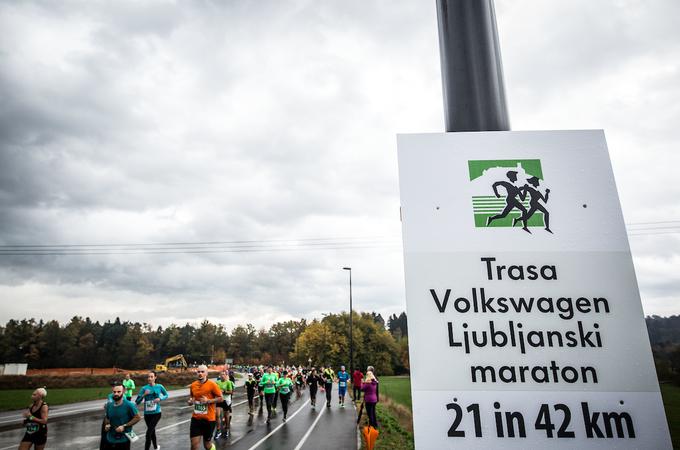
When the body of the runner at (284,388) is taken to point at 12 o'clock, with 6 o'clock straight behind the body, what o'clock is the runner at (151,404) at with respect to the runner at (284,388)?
the runner at (151,404) is roughly at 1 o'clock from the runner at (284,388).

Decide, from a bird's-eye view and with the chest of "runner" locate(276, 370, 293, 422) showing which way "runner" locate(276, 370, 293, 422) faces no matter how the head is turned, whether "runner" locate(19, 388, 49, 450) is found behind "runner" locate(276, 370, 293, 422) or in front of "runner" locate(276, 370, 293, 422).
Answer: in front

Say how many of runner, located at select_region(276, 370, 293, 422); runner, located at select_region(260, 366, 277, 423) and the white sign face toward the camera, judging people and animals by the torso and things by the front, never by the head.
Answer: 3

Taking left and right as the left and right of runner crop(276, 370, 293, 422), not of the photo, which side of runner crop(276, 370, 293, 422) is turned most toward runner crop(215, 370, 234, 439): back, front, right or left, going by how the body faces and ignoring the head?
front

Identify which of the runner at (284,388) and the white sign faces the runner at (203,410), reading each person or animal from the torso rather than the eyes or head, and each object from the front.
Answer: the runner at (284,388)

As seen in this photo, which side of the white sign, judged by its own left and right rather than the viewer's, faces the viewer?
front

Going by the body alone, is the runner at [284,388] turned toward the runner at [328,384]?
no

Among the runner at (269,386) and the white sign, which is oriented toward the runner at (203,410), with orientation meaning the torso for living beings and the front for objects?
the runner at (269,386)

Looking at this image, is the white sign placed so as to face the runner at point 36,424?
no

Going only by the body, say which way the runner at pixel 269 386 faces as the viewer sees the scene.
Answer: toward the camera

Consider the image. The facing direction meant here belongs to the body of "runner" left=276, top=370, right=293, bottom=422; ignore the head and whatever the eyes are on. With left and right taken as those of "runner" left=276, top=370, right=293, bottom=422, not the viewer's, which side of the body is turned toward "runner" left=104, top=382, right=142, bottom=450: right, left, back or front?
front

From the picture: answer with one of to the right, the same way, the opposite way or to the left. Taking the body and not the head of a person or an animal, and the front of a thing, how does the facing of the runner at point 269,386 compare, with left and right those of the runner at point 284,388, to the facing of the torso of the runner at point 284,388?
the same way

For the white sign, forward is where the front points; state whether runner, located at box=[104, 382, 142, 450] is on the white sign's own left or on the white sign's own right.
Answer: on the white sign's own right

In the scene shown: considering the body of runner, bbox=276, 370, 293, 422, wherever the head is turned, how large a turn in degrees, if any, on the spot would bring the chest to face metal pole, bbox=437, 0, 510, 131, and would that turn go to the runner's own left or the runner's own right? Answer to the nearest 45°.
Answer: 0° — they already face it

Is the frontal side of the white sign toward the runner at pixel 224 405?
no

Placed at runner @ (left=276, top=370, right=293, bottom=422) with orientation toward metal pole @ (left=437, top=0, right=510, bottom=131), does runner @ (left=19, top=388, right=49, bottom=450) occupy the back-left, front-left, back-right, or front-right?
front-right
